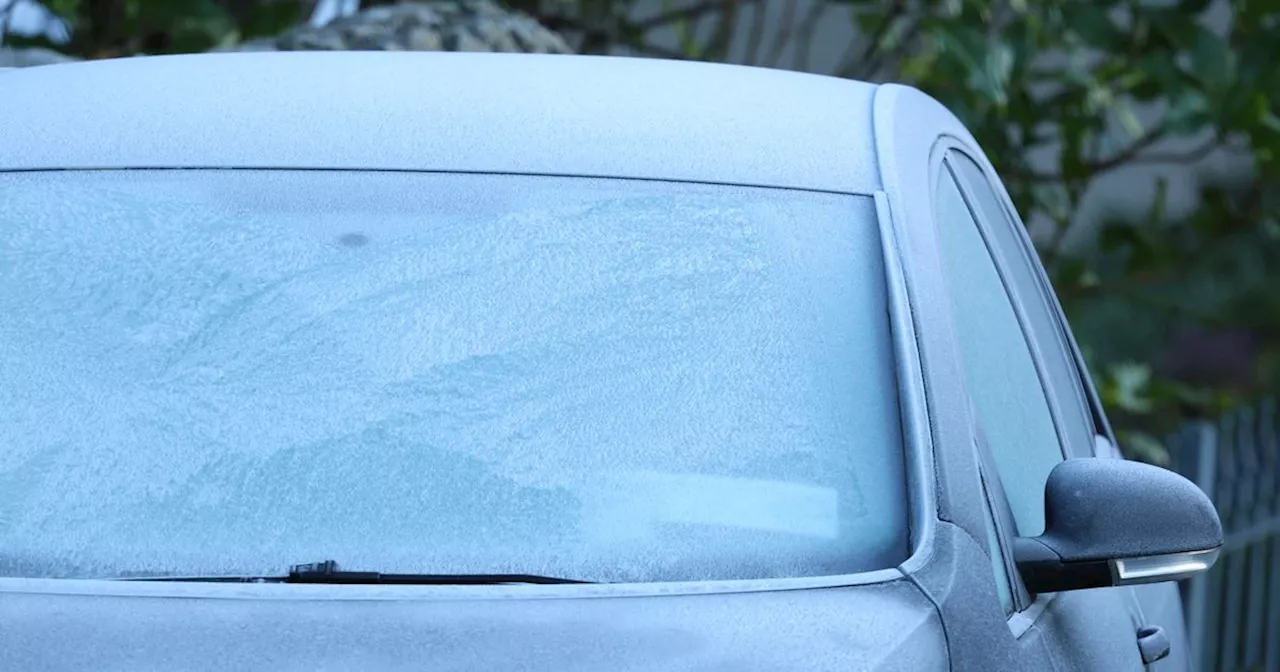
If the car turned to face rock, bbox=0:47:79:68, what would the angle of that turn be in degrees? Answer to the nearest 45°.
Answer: approximately 135° to its right

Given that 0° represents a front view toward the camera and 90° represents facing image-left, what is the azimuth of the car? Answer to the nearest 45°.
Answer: approximately 0°

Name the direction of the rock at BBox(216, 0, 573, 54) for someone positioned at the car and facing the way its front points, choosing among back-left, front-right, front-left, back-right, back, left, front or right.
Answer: back
